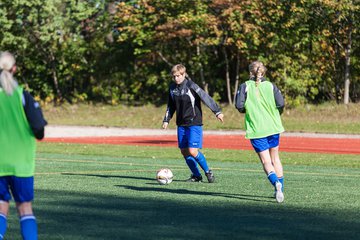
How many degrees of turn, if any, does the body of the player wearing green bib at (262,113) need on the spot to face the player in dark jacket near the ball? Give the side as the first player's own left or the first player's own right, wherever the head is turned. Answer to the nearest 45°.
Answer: approximately 45° to the first player's own left

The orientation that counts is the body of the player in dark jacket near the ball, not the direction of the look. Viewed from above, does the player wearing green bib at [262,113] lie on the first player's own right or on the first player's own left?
on the first player's own left

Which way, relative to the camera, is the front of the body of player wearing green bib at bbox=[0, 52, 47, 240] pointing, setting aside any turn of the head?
away from the camera

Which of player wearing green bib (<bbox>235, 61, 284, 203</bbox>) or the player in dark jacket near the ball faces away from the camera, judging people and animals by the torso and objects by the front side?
the player wearing green bib

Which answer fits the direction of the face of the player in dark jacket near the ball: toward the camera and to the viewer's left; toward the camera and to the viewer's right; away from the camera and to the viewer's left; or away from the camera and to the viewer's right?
toward the camera and to the viewer's left

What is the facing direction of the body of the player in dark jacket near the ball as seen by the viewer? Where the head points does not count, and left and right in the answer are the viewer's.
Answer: facing the viewer and to the left of the viewer

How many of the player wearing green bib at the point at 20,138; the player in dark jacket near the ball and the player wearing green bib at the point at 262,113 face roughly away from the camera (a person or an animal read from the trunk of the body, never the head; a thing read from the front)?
2

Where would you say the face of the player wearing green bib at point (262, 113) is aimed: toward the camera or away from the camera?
away from the camera

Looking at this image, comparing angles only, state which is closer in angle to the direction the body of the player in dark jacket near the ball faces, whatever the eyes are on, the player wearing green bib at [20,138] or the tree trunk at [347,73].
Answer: the player wearing green bib

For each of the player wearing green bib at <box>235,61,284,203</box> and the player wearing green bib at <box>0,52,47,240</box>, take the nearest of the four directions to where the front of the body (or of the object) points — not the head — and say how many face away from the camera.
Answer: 2

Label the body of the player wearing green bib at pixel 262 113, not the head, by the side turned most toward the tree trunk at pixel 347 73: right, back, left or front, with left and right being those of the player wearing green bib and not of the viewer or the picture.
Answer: front

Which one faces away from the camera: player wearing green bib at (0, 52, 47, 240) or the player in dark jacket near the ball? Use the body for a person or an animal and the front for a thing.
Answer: the player wearing green bib

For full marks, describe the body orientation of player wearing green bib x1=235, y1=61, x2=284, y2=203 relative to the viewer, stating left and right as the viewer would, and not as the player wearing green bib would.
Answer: facing away from the viewer
